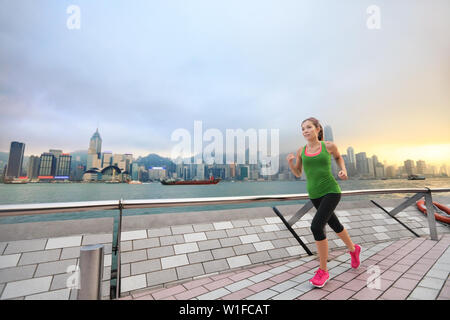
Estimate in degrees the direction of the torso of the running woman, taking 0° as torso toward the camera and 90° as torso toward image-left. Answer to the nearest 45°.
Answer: approximately 45°
